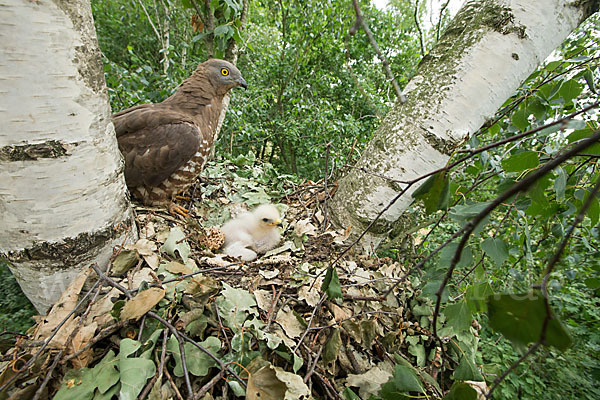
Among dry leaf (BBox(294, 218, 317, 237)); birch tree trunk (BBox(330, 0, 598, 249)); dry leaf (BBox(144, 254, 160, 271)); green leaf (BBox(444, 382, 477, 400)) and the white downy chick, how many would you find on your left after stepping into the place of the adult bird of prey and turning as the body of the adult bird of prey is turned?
0

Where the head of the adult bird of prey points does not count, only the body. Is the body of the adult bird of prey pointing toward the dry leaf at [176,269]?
no

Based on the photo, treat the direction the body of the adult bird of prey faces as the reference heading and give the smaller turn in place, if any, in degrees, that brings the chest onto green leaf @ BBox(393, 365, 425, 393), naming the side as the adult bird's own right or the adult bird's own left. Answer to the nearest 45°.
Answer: approximately 45° to the adult bird's own right

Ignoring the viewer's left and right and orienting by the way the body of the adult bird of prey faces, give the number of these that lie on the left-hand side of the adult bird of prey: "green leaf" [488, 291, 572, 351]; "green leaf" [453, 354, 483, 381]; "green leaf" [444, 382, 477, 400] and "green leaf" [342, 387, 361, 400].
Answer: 0

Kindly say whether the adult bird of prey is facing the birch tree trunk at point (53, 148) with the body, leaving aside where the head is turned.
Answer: no

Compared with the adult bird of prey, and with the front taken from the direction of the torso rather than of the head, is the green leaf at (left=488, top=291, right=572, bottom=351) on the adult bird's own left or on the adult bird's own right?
on the adult bird's own right

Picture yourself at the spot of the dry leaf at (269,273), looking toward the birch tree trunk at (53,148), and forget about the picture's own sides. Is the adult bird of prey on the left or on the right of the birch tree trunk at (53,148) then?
right

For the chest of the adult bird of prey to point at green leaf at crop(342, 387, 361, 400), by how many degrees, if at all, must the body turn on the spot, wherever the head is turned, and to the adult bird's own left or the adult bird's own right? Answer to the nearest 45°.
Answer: approximately 45° to the adult bird's own right

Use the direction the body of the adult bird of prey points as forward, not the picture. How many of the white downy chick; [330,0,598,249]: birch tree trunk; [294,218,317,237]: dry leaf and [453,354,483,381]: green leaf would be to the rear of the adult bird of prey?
0

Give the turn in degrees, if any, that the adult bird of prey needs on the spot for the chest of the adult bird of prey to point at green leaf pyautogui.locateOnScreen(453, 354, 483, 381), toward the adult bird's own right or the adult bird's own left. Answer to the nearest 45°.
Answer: approximately 45° to the adult bird's own right

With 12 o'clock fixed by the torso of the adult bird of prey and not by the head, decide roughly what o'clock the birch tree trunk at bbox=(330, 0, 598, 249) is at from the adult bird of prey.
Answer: The birch tree trunk is roughly at 1 o'clock from the adult bird of prey.

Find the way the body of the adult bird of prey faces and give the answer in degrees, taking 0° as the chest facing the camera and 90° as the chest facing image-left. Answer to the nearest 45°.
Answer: approximately 270°

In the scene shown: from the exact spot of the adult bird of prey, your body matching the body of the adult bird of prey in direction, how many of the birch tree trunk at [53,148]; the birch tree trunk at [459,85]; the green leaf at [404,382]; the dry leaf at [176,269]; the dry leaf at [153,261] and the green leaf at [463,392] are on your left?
0

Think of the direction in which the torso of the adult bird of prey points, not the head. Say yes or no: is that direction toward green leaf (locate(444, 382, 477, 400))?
no

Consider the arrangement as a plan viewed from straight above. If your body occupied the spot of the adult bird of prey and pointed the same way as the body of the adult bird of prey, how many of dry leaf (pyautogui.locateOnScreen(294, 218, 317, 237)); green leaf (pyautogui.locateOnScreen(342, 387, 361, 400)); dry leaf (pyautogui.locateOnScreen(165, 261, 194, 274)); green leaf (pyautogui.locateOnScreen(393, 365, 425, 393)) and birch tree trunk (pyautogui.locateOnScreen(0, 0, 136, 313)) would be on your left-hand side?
0

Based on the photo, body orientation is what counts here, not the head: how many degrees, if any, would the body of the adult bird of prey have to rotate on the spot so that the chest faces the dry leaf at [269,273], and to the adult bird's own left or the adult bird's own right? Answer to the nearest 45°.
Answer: approximately 45° to the adult bird's own right

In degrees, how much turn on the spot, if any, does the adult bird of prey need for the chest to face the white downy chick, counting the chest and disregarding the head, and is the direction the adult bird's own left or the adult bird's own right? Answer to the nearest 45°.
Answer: approximately 45° to the adult bird's own right
